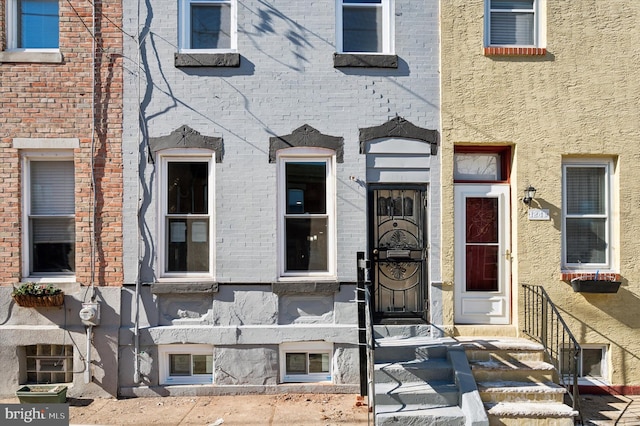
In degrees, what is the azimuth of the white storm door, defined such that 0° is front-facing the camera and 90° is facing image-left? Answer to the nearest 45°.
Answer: approximately 0°

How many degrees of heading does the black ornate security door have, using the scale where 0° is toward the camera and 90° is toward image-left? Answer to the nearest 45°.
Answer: approximately 0°

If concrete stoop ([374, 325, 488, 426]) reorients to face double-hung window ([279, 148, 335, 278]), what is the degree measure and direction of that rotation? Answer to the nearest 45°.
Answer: approximately 135° to its right

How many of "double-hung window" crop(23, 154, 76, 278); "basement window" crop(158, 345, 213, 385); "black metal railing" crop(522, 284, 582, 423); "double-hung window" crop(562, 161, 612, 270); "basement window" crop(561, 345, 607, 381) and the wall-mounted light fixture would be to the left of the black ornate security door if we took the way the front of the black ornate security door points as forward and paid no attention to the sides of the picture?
4
